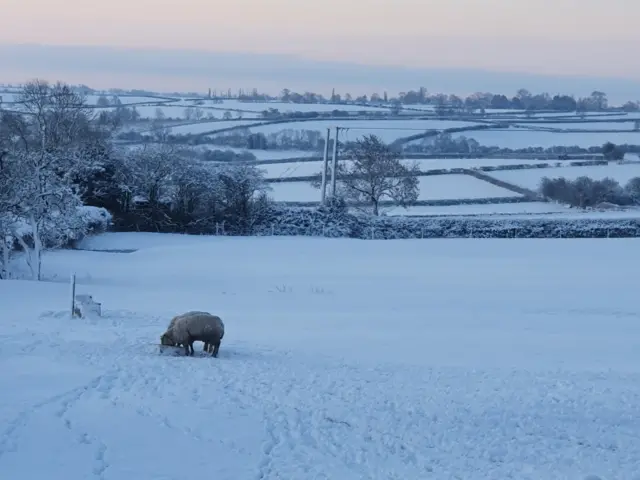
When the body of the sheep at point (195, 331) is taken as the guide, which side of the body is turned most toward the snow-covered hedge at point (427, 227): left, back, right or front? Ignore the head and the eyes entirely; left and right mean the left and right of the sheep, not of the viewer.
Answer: right

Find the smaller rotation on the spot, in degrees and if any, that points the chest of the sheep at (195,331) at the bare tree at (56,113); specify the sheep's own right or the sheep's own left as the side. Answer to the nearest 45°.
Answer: approximately 90° to the sheep's own right

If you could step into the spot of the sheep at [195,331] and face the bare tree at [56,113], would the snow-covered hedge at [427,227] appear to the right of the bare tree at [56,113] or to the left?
right

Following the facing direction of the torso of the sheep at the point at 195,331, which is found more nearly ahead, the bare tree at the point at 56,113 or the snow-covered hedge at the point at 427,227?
the bare tree

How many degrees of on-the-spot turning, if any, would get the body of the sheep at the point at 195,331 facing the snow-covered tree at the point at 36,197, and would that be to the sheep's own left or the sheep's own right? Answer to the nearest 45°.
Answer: approximately 90° to the sheep's own right

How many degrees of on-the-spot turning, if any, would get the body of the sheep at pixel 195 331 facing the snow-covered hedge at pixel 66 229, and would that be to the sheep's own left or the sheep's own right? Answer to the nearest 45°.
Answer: approximately 90° to the sheep's own right

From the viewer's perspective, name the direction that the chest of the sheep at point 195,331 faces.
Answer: to the viewer's left
